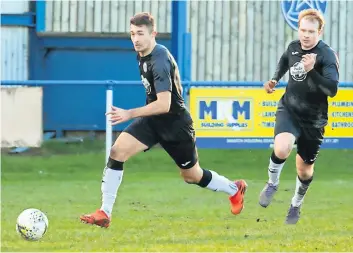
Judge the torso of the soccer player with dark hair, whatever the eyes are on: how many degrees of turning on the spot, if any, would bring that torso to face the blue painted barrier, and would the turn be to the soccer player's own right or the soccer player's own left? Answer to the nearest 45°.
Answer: approximately 90° to the soccer player's own right

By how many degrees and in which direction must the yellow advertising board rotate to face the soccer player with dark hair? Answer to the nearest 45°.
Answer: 0° — it already faces them

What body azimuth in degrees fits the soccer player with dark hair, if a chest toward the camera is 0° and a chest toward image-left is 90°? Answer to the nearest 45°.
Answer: approximately 90°

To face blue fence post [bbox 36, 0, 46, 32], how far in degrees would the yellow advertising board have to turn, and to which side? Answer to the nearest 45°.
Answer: approximately 135° to its right

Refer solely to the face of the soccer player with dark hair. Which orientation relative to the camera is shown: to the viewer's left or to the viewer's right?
to the viewer's left

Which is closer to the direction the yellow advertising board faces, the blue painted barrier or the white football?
the white football

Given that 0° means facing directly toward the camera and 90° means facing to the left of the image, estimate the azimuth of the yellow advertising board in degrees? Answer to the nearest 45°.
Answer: approximately 0°

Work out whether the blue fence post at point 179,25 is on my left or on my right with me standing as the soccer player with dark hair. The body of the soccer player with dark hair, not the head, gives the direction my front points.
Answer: on my right
